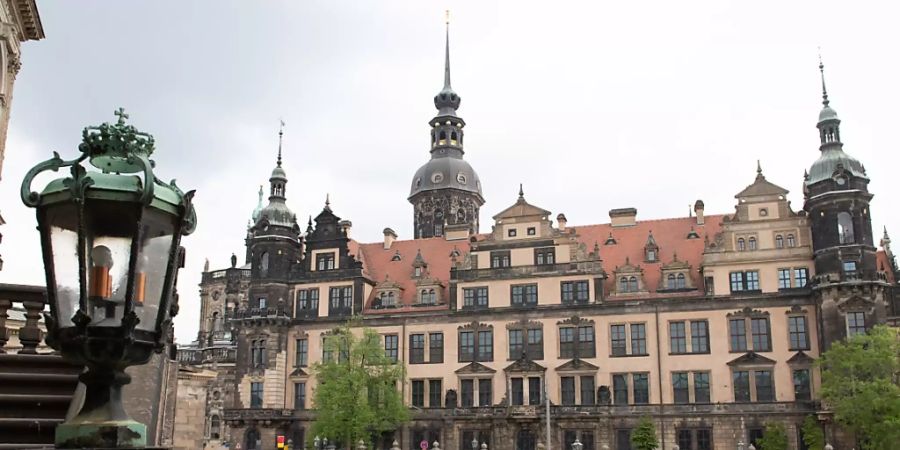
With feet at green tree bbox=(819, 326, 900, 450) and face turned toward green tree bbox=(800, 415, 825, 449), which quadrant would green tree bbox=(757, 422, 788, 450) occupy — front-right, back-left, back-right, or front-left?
front-left

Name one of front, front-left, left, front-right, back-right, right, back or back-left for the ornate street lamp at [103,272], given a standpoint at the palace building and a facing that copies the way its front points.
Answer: front

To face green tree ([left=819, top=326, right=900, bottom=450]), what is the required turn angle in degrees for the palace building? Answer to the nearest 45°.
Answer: approximately 45° to its left

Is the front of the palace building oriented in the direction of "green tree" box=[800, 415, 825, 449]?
no

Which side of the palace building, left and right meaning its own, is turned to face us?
front
